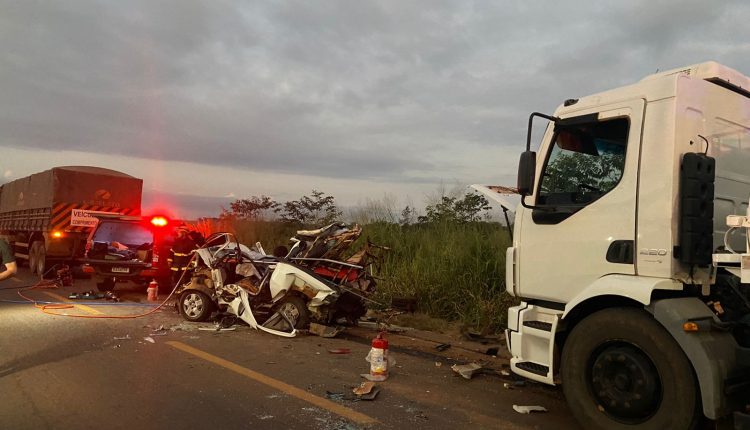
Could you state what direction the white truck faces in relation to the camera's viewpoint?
facing away from the viewer and to the left of the viewer

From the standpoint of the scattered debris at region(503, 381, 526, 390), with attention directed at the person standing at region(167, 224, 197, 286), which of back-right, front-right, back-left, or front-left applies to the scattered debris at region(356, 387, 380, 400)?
front-left

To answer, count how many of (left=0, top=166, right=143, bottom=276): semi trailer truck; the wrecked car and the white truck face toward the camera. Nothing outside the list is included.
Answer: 0

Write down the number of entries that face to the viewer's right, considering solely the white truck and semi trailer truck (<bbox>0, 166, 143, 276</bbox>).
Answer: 0

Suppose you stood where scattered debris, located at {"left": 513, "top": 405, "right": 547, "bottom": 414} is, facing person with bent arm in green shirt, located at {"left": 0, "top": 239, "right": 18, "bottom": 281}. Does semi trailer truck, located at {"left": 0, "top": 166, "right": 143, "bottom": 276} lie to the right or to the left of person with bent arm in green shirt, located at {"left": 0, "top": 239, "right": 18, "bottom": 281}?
right

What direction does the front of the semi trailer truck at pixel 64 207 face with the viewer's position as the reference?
facing away from the viewer and to the left of the viewer

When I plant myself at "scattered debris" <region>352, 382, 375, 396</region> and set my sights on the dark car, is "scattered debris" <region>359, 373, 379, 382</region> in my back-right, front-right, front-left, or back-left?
front-right

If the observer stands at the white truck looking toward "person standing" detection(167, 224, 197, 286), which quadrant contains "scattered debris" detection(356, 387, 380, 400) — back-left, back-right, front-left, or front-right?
front-left
